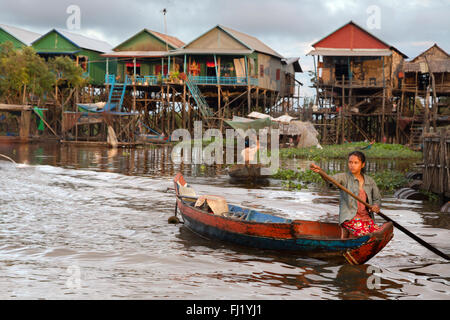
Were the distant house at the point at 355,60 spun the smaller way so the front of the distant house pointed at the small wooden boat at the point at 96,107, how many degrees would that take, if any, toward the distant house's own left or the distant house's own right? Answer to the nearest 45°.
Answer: approximately 90° to the distant house's own right

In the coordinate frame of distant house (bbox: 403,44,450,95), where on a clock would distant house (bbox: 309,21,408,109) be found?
distant house (bbox: 309,21,408,109) is roughly at 3 o'clock from distant house (bbox: 403,44,450,95).

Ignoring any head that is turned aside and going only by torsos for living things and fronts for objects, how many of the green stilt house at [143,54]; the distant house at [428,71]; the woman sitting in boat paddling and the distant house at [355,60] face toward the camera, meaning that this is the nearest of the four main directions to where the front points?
4

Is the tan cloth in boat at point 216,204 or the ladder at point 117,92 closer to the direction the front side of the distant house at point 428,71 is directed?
the tan cloth in boat

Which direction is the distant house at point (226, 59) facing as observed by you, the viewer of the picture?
facing the viewer and to the left of the viewer

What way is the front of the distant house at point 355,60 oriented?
toward the camera

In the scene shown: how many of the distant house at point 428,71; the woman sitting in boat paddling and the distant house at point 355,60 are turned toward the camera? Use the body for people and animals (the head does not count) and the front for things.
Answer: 3

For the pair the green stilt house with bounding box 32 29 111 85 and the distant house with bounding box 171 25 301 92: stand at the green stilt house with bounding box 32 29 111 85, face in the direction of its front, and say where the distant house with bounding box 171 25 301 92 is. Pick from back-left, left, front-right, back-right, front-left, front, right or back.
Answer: left

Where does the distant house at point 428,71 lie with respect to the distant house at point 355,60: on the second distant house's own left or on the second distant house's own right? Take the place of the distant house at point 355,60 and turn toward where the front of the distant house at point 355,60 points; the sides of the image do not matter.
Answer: on the second distant house's own left

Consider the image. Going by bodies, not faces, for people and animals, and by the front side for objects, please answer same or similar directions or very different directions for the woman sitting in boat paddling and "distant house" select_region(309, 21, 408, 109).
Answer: same or similar directions

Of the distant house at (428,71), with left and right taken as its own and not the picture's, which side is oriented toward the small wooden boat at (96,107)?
right

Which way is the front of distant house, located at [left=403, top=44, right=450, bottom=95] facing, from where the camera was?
facing the viewer

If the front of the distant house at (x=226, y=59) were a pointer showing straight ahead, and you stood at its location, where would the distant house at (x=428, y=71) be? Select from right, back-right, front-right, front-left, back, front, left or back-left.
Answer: back-left

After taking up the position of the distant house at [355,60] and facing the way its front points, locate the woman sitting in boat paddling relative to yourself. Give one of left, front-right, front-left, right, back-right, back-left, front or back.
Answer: front

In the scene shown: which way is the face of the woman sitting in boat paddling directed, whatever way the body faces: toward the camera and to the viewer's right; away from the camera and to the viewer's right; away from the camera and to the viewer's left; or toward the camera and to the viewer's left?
toward the camera and to the viewer's left

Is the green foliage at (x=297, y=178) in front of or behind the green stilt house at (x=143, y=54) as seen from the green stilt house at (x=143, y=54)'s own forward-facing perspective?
in front
